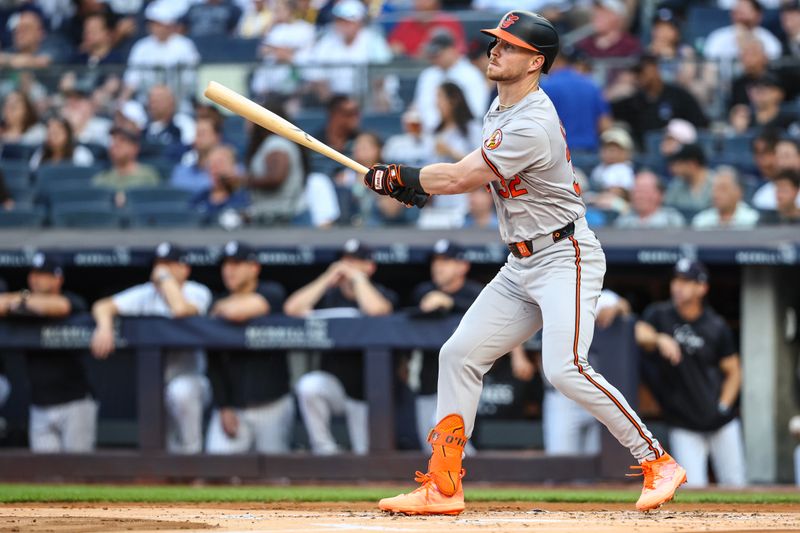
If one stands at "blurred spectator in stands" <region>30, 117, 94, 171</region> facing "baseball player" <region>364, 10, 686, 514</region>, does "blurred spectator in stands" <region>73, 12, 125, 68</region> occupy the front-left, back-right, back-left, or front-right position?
back-left

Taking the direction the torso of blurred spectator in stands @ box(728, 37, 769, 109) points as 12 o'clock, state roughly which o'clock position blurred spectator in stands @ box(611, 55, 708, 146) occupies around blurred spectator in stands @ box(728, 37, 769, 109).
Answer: blurred spectator in stands @ box(611, 55, 708, 146) is roughly at 3 o'clock from blurred spectator in stands @ box(728, 37, 769, 109).

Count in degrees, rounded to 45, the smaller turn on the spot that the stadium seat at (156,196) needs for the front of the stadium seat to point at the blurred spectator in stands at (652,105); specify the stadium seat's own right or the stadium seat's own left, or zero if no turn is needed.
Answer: approximately 90° to the stadium seat's own left

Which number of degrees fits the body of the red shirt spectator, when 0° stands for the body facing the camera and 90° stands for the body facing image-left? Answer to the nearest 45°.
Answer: approximately 0°

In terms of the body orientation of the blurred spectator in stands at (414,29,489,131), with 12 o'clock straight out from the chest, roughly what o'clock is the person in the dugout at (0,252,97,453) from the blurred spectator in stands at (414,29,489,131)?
the person in the dugout at (0,252,97,453) is roughly at 2 o'clock from the blurred spectator in stands at (414,29,489,131).

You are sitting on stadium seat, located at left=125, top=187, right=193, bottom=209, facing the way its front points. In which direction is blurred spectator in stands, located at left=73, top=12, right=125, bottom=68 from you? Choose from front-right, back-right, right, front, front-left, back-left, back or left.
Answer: back

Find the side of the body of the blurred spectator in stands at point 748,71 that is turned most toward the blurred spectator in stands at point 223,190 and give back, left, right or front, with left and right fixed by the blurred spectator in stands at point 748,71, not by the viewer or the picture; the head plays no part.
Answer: right

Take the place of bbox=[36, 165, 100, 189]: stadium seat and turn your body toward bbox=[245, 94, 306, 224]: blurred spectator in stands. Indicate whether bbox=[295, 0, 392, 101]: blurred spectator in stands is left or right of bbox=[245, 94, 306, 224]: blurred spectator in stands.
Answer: left
